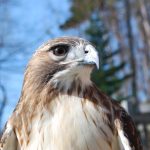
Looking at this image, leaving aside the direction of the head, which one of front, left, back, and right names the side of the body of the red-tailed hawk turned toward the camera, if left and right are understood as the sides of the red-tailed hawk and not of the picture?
front

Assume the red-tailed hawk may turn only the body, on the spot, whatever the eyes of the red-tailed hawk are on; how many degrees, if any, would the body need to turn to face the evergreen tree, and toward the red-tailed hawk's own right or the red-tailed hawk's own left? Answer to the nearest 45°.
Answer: approximately 180°
